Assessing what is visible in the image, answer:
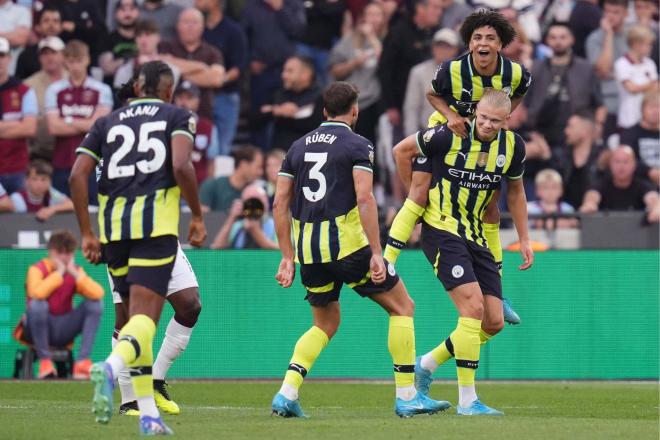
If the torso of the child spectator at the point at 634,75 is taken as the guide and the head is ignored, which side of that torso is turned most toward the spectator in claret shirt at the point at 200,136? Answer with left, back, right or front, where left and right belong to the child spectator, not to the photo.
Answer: right

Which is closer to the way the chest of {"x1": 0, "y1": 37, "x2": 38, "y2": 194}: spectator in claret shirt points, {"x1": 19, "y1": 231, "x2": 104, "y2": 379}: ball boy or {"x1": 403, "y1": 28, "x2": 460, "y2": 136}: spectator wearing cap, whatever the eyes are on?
the ball boy

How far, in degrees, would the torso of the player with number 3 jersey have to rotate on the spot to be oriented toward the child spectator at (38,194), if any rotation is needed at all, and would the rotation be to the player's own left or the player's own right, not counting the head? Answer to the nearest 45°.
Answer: approximately 90° to the player's own left

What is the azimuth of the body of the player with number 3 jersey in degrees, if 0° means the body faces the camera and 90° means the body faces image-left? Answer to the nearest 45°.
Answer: approximately 225°

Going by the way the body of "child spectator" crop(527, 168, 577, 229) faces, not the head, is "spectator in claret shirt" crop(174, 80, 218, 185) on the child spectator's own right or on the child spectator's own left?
on the child spectator's own right

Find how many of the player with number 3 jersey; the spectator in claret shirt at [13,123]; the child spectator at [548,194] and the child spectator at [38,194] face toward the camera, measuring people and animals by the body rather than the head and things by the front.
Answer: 3

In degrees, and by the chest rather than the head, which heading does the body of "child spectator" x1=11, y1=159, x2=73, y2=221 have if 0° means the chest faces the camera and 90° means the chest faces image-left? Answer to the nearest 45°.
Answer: approximately 0°

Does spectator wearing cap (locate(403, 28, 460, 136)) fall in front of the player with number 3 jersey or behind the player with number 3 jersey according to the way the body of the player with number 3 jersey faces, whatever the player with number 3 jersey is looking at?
in front

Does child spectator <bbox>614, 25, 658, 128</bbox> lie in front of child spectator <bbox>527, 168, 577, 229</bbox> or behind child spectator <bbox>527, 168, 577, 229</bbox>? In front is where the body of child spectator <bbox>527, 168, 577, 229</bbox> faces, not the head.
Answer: behind

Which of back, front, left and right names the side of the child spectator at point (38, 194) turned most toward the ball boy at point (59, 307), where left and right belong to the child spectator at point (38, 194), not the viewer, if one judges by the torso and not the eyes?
front
